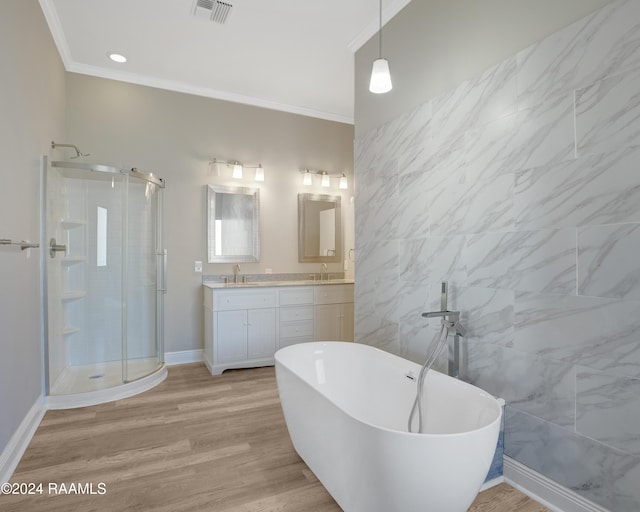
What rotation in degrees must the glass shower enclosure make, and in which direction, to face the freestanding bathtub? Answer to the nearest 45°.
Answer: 0° — it already faces it

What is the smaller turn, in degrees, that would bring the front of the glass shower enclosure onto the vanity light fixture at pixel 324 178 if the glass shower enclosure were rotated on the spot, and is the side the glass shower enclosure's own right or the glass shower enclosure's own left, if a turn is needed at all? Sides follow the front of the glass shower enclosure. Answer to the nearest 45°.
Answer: approximately 45° to the glass shower enclosure's own left

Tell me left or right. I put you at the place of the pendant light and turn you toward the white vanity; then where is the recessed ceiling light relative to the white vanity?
left

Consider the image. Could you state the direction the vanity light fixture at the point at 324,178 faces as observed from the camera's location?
facing the viewer and to the right of the viewer

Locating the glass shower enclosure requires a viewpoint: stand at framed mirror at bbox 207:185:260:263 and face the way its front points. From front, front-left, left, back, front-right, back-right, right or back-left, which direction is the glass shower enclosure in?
front-right

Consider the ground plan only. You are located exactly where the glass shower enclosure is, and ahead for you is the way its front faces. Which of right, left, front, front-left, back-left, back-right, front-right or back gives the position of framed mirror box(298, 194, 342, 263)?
front-left

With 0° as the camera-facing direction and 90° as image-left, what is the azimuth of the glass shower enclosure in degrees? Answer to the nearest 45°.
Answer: approximately 315°

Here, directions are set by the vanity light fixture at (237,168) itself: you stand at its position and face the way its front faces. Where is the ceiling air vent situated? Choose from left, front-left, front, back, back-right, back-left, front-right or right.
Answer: front

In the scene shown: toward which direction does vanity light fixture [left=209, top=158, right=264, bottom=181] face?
toward the camera

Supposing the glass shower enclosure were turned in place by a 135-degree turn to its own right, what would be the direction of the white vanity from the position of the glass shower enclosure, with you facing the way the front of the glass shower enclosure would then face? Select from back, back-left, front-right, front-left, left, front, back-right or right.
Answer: back

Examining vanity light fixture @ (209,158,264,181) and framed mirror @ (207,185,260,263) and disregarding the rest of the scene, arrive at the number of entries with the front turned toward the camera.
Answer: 2

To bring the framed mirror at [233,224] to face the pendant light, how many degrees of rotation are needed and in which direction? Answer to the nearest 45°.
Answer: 0° — it already faces it
